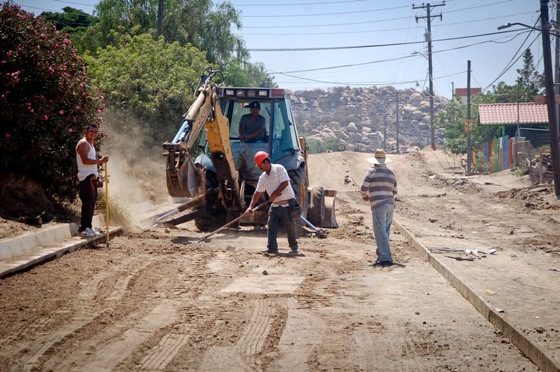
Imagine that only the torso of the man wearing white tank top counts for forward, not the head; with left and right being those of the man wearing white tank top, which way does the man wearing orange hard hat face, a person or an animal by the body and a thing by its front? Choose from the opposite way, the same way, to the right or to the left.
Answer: to the right

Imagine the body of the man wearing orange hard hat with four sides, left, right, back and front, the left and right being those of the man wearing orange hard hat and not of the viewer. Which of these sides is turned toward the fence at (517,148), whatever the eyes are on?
back

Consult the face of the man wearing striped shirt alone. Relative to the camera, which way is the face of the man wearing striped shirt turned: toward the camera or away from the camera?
away from the camera

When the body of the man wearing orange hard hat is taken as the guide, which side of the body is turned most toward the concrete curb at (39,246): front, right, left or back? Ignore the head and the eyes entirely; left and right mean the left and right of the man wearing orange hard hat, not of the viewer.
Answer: front

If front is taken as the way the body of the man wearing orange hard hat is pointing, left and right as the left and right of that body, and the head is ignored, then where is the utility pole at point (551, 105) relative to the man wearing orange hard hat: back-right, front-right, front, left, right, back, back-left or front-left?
back

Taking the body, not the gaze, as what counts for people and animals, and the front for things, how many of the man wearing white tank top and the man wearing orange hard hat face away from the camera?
0

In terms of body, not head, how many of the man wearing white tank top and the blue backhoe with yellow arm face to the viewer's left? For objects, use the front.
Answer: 0

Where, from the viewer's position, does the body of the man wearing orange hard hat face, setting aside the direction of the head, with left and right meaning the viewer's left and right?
facing the viewer and to the left of the viewer

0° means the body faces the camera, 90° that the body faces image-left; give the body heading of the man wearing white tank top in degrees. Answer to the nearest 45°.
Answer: approximately 315°

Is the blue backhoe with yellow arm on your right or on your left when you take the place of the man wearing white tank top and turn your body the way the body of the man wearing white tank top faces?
on your left
